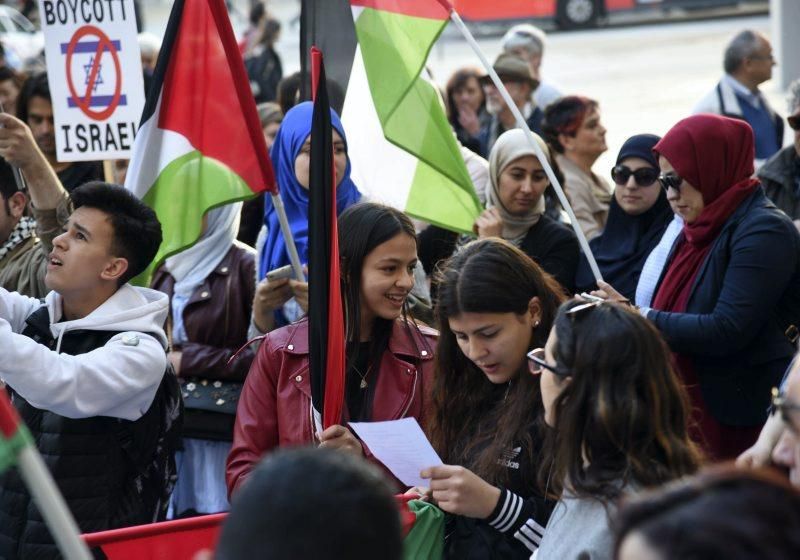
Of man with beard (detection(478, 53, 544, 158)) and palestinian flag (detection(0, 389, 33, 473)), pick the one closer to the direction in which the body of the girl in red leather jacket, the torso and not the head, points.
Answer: the palestinian flag

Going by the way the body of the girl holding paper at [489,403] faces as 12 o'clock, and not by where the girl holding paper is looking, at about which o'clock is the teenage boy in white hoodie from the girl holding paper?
The teenage boy in white hoodie is roughly at 2 o'clock from the girl holding paper.

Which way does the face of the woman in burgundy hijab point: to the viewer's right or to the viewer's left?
to the viewer's left

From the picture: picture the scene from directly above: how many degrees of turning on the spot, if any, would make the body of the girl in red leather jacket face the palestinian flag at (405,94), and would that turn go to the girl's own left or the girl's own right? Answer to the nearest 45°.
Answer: approximately 180°

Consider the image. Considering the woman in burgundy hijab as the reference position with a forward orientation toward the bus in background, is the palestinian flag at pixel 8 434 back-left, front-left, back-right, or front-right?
back-left

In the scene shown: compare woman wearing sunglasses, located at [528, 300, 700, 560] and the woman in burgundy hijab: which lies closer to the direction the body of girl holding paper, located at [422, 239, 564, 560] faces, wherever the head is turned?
the woman wearing sunglasses

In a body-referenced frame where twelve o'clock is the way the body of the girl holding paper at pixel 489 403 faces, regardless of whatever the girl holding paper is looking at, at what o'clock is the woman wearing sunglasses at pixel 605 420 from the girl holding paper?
The woman wearing sunglasses is roughly at 10 o'clock from the girl holding paper.

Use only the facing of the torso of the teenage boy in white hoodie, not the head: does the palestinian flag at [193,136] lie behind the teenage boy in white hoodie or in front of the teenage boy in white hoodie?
behind
